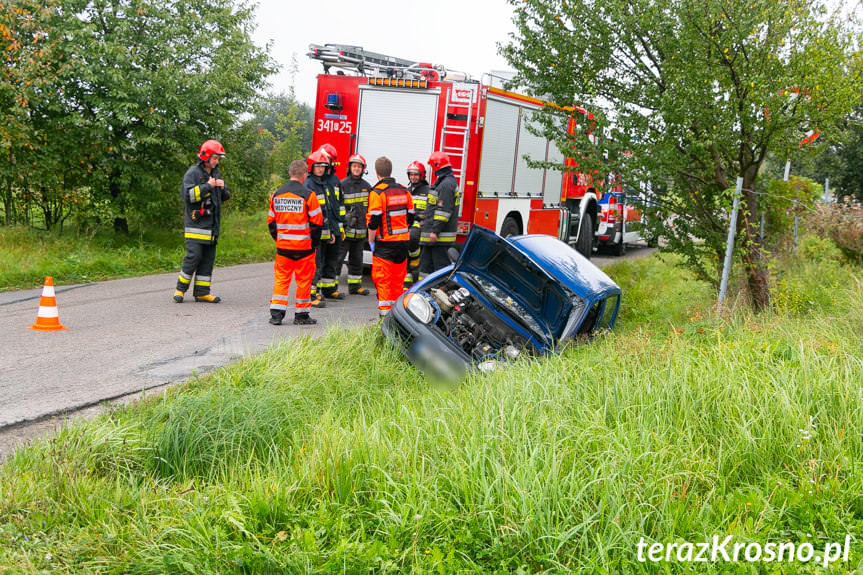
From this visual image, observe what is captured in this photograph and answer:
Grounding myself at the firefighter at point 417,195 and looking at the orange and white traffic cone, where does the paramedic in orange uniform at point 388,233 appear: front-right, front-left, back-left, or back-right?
front-left

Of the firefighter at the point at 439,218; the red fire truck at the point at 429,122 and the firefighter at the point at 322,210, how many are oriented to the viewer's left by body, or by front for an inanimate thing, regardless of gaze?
1

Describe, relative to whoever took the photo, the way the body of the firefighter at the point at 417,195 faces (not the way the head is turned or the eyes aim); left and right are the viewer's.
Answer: facing the viewer and to the left of the viewer

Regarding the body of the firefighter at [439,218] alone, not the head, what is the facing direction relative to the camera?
to the viewer's left

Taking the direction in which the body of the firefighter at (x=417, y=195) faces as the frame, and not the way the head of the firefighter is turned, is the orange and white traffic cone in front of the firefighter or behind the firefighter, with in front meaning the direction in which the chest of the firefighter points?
in front

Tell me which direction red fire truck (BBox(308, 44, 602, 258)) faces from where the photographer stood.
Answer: facing away from the viewer and to the right of the viewer

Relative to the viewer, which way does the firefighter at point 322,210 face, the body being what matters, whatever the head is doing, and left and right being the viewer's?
facing the viewer and to the right of the viewer

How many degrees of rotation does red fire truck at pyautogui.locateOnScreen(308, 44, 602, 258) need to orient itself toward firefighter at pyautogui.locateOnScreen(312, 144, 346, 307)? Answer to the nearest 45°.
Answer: approximately 180°

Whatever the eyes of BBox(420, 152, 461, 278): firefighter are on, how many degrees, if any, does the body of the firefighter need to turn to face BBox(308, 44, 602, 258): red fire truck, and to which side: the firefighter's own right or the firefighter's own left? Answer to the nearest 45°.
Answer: approximately 90° to the firefighter's own right

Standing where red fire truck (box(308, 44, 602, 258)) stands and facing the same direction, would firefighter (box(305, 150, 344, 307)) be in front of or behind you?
behind
